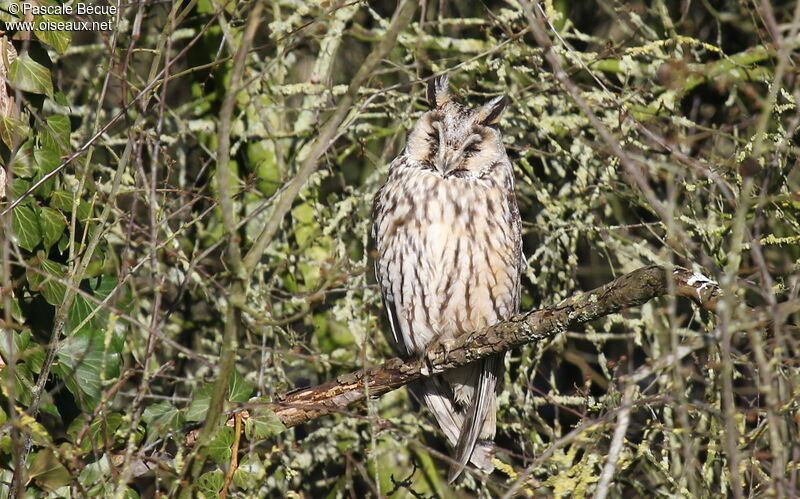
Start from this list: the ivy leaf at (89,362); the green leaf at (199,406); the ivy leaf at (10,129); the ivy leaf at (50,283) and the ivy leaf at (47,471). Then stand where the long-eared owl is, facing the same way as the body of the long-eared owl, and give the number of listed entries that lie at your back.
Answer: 0

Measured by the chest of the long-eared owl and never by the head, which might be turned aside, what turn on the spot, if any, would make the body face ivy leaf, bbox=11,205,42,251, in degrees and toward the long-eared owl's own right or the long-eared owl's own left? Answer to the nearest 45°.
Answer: approximately 45° to the long-eared owl's own right

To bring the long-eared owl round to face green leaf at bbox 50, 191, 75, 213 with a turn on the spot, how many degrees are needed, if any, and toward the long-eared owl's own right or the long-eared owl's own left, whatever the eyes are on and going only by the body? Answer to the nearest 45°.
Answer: approximately 45° to the long-eared owl's own right

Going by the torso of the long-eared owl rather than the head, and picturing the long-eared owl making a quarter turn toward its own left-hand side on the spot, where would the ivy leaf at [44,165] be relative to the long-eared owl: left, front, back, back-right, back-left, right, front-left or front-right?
back-right

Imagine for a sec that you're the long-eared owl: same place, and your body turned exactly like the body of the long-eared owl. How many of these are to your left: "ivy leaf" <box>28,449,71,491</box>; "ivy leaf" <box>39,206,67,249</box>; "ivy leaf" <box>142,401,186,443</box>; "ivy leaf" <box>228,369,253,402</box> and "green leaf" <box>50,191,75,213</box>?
0

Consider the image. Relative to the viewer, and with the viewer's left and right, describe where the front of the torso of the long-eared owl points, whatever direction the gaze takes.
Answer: facing the viewer

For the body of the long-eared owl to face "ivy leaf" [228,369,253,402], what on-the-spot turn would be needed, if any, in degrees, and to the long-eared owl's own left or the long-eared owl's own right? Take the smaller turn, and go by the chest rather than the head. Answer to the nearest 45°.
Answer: approximately 45° to the long-eared owl's own right

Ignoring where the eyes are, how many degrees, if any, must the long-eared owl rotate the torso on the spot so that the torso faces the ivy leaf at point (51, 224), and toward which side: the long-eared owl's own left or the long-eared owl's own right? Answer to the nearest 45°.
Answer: approximately 45° to the long-eared owl's own right

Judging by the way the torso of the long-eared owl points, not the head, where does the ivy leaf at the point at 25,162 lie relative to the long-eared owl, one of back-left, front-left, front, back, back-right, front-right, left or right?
front-right

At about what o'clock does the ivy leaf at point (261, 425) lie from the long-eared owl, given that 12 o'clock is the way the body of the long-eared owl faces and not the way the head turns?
The ivy leaf is roughly at 3 o'clock from the long-eared owl.

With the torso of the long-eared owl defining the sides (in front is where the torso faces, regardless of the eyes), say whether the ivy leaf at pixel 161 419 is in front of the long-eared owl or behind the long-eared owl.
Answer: in front

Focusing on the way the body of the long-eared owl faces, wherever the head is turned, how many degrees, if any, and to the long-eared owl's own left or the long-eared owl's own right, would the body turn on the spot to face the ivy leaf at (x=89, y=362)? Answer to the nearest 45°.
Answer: approximately 45° to the long-eared owl's own right
